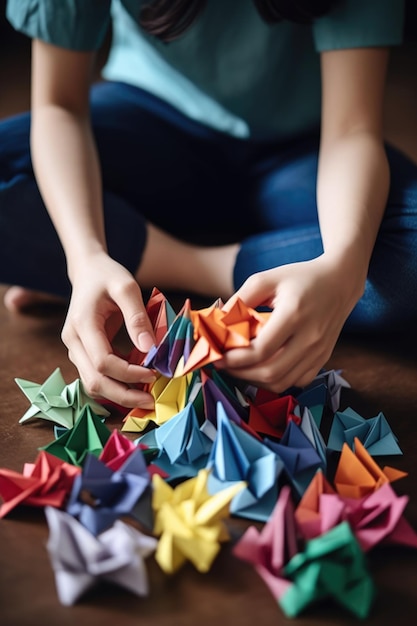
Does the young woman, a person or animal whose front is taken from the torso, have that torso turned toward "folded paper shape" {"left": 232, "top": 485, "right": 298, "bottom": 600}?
yes

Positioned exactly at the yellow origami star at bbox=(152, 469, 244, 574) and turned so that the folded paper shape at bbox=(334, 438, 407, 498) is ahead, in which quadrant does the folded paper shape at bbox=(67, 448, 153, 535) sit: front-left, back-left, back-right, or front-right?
back-left

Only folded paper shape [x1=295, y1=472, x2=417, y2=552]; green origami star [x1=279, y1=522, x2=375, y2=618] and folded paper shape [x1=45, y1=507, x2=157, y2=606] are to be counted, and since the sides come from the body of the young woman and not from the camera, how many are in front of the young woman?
3

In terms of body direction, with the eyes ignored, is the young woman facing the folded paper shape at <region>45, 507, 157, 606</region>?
yes

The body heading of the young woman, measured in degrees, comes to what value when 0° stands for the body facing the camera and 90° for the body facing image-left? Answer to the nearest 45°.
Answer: approximately 0°

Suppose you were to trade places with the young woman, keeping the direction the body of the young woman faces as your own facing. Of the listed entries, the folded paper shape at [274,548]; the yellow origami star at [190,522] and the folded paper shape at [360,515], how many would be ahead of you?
3
